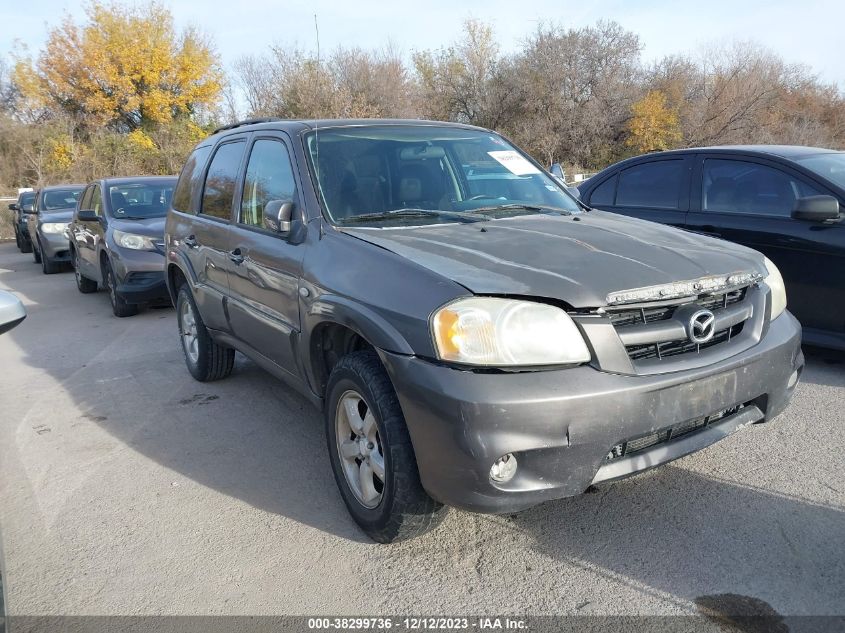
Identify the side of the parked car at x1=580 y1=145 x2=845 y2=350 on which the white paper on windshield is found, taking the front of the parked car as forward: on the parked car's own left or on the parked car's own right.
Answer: on the parked car's own right

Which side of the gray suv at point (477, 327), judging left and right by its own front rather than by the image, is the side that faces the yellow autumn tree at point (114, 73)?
back

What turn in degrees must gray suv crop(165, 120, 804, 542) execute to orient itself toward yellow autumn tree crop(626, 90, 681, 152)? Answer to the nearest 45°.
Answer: approximately 135° to its left

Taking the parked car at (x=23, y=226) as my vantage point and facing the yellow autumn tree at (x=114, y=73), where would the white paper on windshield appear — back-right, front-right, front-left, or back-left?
back-right

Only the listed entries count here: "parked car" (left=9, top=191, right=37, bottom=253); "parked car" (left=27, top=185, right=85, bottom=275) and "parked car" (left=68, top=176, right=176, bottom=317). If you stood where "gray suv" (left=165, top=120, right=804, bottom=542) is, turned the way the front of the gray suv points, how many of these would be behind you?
3

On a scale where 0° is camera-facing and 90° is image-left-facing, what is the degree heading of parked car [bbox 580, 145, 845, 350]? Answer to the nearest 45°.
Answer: approximately 315°

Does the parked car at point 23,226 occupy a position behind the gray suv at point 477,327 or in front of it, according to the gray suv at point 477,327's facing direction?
behind

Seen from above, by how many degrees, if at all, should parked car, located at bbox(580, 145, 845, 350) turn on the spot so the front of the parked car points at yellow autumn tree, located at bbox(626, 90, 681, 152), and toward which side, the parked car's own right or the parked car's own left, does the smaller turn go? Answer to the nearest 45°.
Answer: approximately 135° to the parked car's own left

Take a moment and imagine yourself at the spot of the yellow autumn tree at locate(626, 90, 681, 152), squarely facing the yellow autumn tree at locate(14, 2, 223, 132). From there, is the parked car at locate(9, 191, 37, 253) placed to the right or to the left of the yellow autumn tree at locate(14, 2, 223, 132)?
left

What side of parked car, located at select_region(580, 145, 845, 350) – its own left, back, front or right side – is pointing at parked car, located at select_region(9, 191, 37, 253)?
back
